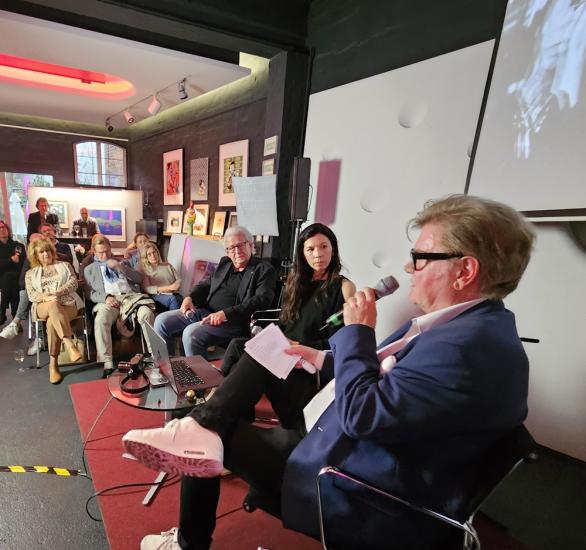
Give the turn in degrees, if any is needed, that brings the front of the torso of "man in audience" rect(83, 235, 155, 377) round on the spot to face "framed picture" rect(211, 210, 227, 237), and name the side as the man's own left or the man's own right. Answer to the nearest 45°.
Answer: approximately 135° to the man's own left

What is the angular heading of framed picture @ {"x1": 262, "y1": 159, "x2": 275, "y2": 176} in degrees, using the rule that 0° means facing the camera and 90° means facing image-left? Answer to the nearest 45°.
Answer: approximately 45°

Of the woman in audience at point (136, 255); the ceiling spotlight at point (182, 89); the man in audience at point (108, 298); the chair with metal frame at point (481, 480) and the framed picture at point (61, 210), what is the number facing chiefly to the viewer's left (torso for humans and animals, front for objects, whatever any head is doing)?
1

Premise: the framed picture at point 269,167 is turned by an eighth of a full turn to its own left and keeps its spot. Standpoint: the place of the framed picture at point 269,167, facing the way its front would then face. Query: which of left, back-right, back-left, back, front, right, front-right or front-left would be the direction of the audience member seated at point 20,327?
right

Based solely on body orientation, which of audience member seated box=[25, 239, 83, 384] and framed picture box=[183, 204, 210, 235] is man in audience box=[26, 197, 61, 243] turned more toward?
the audience member seated

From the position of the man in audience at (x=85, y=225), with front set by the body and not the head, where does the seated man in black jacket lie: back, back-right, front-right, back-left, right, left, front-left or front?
front

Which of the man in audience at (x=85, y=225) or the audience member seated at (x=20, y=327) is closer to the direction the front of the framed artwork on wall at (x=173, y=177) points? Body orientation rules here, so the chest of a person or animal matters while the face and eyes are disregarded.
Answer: the audience member seated

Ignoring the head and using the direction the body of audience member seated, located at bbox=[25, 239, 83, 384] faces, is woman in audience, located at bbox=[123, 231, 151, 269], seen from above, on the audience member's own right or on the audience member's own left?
on the audience member's own left

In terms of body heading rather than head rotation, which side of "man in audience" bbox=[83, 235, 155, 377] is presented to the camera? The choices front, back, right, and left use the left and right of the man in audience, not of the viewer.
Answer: front

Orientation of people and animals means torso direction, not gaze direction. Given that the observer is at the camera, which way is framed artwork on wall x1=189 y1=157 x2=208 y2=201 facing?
facing the viewer and to the left of the viewer

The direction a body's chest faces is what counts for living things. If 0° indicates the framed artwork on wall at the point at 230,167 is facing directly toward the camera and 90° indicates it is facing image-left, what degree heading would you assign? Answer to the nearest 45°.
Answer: approximately 45°

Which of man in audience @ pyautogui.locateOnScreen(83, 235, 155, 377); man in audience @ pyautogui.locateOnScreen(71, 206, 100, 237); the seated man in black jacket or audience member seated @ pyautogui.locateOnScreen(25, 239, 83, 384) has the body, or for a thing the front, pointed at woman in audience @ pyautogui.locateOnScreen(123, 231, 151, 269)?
man in audience @ pyautogui.locateOnScreen(71, 206, 100, 237)

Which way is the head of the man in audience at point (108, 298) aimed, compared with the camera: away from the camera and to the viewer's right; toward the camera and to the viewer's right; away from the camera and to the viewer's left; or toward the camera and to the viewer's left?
toward the camera and to the viewer's right

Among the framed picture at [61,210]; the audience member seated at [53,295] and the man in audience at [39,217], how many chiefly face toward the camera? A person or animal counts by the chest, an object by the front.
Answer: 3
